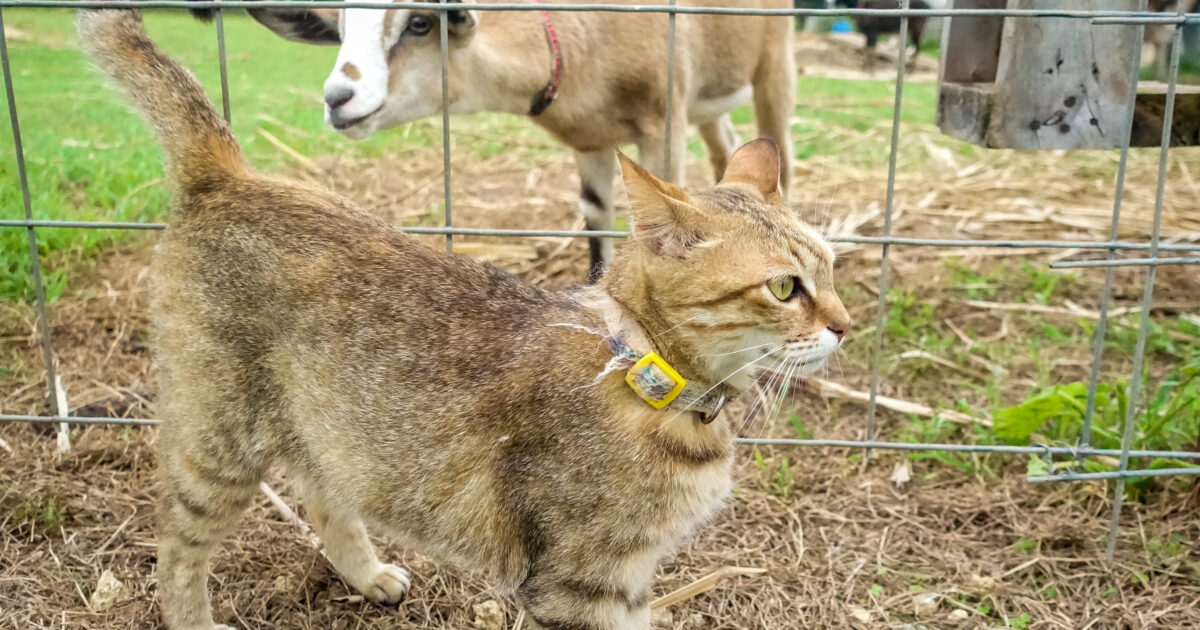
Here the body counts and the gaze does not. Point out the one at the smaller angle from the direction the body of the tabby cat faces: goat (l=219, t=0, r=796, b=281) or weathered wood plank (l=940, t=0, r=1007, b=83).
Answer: the weathered wood plank

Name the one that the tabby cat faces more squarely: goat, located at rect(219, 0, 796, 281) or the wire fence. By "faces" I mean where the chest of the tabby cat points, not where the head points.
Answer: the wire fence

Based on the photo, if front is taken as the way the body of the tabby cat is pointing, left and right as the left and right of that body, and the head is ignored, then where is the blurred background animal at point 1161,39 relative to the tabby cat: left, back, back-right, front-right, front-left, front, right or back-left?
front-left

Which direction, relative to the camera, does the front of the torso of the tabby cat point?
to the viewer's right

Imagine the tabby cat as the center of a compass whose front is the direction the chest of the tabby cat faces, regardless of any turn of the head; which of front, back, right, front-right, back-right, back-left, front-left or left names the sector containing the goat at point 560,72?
left

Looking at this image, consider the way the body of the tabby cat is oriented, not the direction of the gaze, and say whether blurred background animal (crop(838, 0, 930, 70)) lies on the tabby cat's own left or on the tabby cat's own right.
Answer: on the tabby cat's own left

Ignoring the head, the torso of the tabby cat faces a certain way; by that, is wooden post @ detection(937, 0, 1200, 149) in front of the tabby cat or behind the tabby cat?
in front
